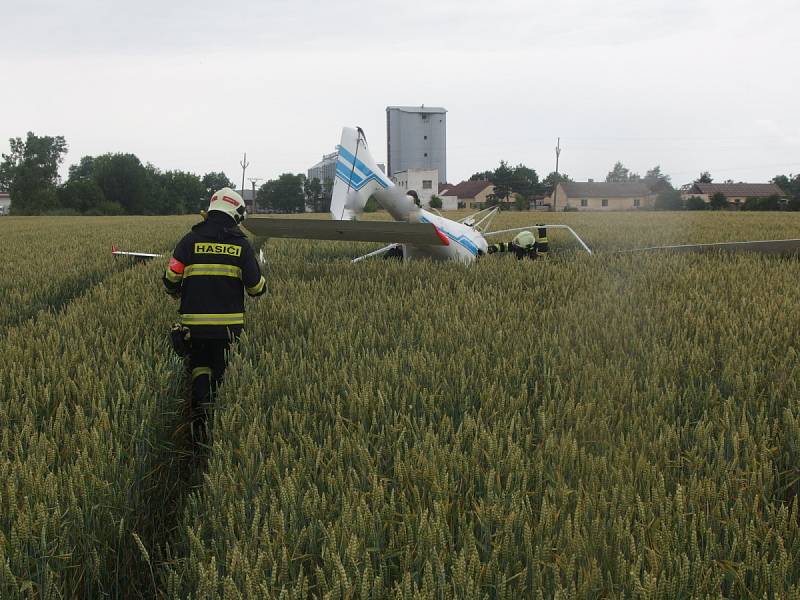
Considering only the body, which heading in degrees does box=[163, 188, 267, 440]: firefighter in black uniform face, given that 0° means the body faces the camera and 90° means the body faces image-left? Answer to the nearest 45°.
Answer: approximately 180°

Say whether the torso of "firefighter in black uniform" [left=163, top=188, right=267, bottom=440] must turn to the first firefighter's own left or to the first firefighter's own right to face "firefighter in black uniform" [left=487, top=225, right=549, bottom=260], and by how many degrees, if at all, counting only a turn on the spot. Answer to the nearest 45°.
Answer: approximately 45° to the first firefighter's own right
